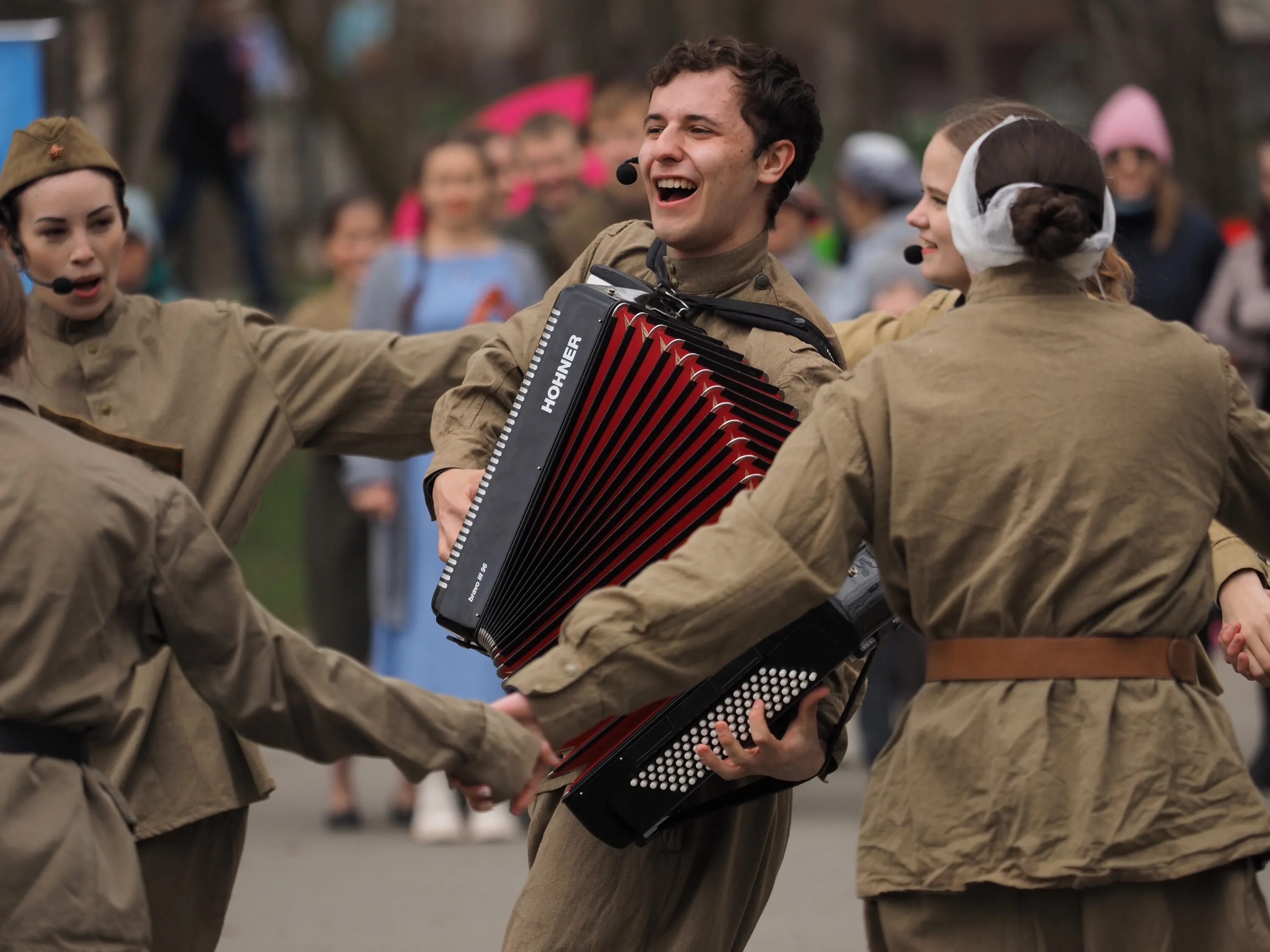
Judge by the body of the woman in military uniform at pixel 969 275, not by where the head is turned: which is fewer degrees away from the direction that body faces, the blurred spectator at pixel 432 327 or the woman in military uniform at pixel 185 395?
the woman in military uniform

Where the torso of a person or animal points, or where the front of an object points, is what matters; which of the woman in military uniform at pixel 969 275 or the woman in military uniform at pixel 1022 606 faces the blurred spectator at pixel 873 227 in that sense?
the woman in military uniform at pixel 1022 606

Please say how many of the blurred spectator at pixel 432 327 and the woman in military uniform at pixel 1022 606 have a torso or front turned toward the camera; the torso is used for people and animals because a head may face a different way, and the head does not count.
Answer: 1

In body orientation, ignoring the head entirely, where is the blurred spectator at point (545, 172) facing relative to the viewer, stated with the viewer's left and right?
facing the viewer

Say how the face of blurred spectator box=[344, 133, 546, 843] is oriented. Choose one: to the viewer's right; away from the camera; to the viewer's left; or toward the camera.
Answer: toward the camera

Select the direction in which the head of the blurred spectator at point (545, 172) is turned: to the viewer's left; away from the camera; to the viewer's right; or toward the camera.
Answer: toward the camera

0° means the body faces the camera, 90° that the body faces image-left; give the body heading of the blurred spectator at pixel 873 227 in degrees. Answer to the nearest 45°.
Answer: approximately 45°

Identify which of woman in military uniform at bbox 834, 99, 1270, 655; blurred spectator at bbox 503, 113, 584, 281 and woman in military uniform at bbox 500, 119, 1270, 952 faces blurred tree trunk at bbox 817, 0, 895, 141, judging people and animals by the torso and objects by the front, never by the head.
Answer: woman in military uniform at bbox 500, 119, 1270, 952

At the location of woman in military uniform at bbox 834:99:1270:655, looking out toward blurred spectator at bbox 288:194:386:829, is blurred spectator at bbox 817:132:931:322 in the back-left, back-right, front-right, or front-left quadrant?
front-right

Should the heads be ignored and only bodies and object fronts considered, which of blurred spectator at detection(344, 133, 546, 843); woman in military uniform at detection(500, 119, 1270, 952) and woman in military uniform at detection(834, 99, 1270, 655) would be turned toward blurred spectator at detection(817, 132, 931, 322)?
woman in military uniform at detection(500, 119, 1270, 952)

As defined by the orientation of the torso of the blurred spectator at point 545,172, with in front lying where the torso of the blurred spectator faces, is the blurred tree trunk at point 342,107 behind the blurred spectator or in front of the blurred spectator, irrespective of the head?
behind

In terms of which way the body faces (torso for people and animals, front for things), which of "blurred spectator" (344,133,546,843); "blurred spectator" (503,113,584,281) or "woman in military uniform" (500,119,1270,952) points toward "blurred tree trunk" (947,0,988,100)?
the woman in military uniform

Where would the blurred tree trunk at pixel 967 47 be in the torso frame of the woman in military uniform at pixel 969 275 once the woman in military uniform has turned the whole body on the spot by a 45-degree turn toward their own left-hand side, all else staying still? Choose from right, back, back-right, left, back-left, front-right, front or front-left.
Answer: back

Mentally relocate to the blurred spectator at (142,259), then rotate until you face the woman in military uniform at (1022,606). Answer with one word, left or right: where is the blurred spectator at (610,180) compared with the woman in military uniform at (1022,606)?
left

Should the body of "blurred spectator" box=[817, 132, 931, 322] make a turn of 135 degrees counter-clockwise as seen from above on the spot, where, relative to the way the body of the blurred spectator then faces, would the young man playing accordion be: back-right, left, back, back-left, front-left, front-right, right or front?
right

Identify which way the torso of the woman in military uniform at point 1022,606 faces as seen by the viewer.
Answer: away from the camera

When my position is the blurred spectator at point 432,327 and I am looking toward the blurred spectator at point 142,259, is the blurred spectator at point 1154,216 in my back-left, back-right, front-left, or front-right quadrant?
back-right

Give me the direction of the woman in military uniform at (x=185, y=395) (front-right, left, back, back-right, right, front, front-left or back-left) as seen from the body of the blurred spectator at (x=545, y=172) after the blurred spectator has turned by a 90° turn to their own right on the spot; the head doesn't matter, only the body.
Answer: left

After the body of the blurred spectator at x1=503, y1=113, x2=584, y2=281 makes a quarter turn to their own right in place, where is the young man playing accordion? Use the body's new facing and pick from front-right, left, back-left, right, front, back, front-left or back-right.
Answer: left

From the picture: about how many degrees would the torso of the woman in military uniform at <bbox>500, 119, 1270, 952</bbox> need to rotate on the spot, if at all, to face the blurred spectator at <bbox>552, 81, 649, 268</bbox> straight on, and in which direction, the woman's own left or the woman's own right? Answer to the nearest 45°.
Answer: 0° — they already face them
